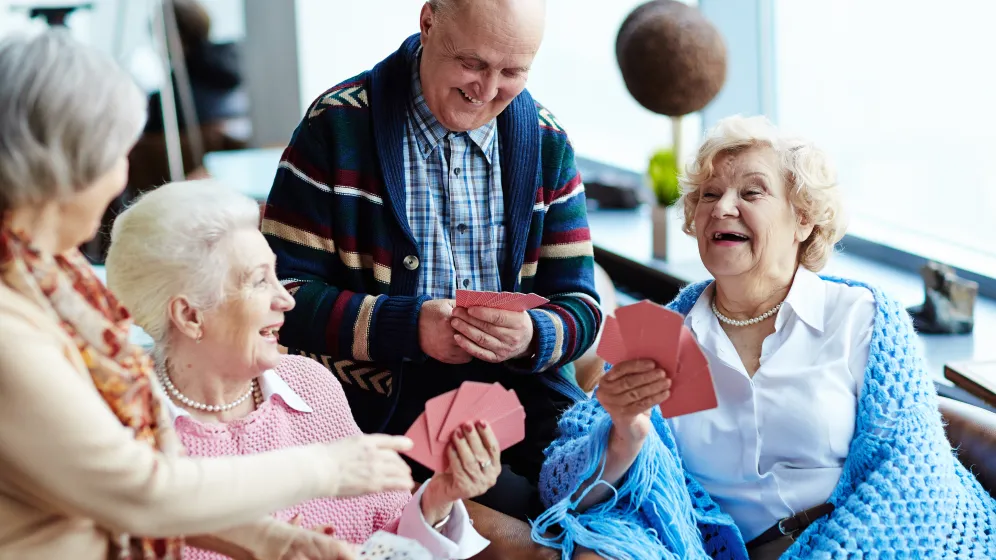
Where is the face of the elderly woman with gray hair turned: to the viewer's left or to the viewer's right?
to the viewer's right

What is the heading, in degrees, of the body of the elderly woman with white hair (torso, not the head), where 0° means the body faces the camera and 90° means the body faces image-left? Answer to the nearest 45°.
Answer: approximately 315°

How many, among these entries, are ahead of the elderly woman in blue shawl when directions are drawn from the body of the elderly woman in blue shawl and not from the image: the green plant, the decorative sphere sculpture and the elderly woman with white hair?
1

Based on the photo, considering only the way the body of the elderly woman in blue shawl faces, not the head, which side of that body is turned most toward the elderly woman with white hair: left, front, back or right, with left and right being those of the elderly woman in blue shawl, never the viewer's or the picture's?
front

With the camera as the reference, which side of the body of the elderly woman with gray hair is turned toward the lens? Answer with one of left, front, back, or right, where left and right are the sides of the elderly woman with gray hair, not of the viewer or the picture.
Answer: right

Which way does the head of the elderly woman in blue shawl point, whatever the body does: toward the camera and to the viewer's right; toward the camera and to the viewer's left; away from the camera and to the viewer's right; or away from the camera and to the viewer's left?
toward the camera and to the viewer's left

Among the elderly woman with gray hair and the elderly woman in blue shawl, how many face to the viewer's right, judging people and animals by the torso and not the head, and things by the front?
1

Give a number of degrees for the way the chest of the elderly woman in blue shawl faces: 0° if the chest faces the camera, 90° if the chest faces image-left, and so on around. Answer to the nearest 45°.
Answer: approximately 45°
